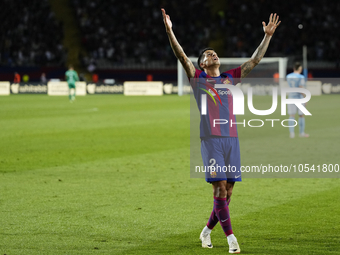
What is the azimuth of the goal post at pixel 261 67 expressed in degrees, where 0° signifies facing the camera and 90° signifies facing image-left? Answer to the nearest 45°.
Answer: approximately 0°
